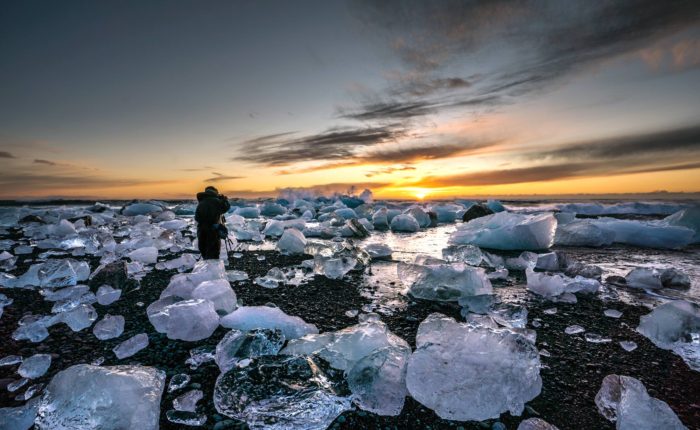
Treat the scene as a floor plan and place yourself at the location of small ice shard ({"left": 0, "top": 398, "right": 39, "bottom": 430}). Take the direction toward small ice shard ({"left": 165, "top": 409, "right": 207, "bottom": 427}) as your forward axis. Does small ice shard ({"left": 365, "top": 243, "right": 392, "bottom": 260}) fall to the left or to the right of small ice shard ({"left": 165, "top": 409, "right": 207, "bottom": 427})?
left

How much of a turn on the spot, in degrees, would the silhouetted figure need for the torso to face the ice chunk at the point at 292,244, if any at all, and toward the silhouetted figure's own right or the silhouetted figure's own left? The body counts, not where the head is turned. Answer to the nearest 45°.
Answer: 0° — they already face it

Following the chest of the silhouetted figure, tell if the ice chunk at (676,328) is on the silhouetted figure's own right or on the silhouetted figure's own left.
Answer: on the silhouetted figure's own right

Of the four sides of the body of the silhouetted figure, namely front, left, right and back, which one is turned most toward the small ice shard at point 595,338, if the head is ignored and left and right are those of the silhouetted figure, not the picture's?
right

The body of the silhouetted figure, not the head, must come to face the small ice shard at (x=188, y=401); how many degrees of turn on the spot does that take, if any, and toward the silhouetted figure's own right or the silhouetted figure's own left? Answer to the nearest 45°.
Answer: approximately 135° to the silhouetted figure's own right

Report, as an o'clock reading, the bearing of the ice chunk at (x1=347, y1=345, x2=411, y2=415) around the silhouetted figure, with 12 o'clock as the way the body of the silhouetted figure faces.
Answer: The ice chunk is roughly at 4 o'clock from the silhouetted figure.

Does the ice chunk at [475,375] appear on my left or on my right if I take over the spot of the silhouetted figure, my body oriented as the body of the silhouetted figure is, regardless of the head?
on my right

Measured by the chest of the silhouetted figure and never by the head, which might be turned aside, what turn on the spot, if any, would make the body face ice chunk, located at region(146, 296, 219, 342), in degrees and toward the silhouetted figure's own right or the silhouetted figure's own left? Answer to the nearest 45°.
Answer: approximately 135° to the silhouetted figure's own right

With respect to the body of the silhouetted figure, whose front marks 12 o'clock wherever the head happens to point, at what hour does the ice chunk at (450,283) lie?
The ice chunk is roughly at 3 o'clock from the silhouetted figure.

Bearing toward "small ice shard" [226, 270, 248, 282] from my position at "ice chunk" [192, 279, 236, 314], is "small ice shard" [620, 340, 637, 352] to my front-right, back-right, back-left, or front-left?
back-right

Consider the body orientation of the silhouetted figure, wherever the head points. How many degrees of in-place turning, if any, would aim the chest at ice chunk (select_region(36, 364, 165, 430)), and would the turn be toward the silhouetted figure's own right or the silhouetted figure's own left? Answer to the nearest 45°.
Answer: approximately 135° to the silhouetted figure's own right

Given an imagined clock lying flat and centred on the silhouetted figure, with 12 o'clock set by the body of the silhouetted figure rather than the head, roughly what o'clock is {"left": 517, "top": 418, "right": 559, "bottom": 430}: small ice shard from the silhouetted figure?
The small ice shard is roughly at 4 o'clock from the silhouetted figure.

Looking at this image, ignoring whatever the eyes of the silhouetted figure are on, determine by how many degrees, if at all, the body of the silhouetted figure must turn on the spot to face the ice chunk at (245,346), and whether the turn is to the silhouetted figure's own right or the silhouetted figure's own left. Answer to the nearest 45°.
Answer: approximately 135° to the silhouetted figure's own right

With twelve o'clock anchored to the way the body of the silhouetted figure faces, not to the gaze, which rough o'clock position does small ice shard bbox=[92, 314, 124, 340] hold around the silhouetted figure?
The small ice shard is roughly at 5 o'clock from the silhouetted figure.

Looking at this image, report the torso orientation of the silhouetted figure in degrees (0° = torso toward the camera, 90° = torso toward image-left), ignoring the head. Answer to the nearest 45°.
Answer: approximately 225°
